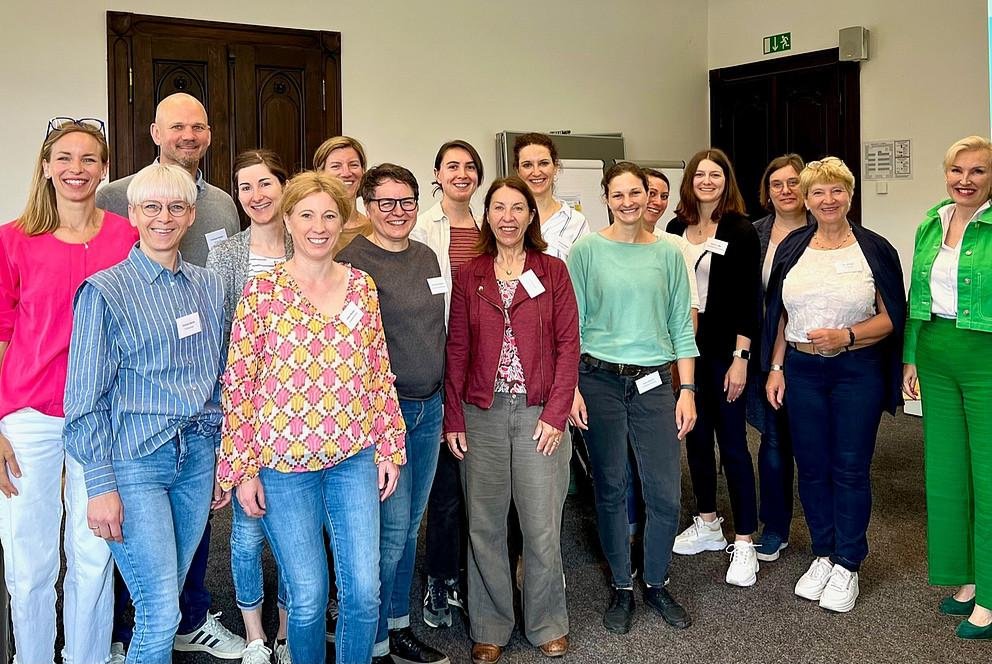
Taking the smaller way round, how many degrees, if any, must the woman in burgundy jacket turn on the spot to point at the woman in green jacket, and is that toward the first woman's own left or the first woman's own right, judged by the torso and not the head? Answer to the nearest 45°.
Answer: approximately 90° to the first woman's own left

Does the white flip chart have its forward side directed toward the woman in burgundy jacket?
yes

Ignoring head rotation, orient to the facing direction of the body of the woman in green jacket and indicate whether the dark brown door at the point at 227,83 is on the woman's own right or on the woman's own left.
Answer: on the woman's own right
